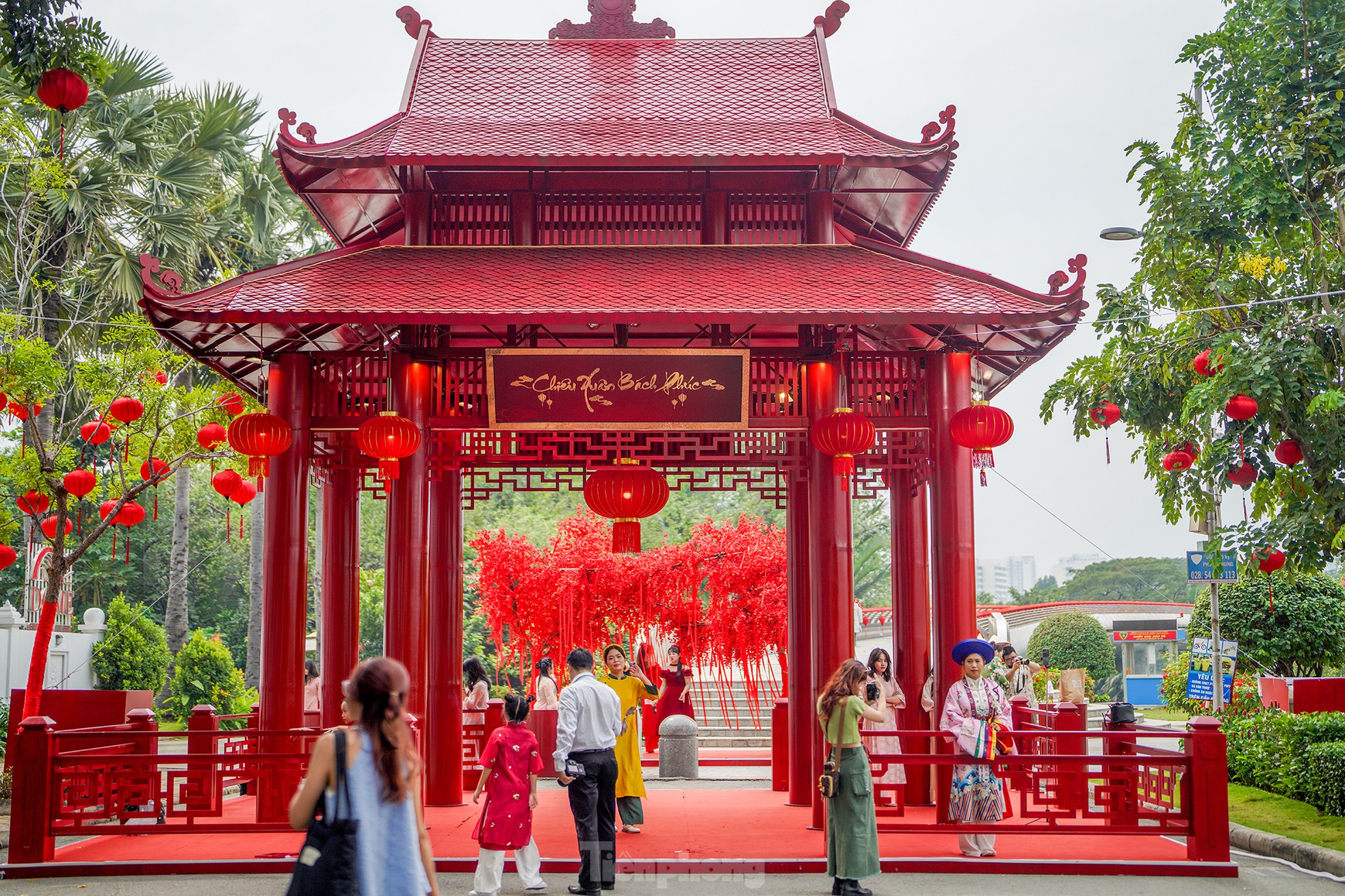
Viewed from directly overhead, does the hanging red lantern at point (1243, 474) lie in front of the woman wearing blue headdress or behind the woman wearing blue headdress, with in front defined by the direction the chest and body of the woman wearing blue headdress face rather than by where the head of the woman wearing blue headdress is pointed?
behind

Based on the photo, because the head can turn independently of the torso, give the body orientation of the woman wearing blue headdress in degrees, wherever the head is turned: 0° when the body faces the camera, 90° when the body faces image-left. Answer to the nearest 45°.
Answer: approximately 0°

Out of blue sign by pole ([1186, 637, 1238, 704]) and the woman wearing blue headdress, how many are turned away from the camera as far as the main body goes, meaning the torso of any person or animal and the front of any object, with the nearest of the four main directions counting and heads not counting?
0

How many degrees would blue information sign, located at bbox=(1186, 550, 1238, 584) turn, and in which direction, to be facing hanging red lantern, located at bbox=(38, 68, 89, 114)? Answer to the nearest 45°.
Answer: approximately 45° to its right

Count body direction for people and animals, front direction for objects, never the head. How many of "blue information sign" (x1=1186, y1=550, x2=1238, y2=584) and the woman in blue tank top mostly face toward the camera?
1
